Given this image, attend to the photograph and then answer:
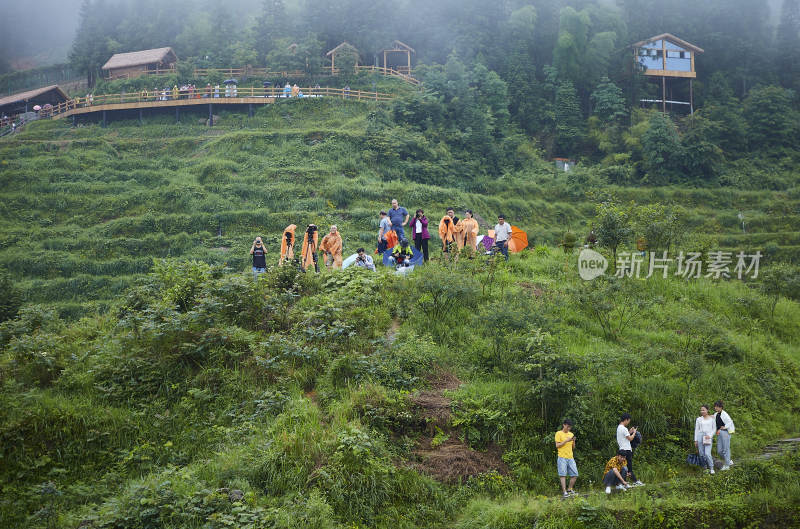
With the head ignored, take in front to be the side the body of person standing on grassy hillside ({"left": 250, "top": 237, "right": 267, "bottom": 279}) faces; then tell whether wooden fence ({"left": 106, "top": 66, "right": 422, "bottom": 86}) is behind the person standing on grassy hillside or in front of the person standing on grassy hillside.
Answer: behind

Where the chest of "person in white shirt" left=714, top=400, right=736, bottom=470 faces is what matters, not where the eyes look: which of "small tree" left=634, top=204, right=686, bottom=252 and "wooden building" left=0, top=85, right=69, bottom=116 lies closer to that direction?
the wooden building

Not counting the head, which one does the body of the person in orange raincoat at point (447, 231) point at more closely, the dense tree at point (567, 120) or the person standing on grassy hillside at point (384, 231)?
the person standing on grassy hillside

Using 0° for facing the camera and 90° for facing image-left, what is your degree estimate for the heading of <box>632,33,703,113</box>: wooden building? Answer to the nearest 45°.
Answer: approximately 0°

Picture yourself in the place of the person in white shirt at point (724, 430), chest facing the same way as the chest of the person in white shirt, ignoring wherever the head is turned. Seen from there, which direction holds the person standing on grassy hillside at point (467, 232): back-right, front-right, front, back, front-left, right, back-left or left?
right
